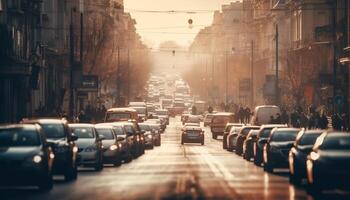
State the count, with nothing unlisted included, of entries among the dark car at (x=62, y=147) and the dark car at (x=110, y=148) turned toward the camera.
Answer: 2
